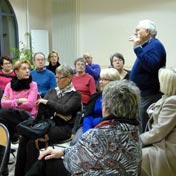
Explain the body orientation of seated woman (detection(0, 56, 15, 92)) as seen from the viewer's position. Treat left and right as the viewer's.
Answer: facing the viewer and to the right of the viewer

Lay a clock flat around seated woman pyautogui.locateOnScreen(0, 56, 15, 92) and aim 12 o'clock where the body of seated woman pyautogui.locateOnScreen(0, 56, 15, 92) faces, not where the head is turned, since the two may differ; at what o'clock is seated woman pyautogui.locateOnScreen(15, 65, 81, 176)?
seated woman pyautogui.locateOnScreen(15, 65, 81, 176) is roughly at 11 o'clock from seated woman pyautogui.locateOnScreen(0, 56, 15, 92).

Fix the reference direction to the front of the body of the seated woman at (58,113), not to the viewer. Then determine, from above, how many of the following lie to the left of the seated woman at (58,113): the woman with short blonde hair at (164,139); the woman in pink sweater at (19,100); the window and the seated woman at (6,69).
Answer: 1

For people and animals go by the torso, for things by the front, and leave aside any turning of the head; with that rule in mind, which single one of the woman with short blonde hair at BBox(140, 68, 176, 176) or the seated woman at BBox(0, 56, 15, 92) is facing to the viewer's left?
the woman with short blonde hair

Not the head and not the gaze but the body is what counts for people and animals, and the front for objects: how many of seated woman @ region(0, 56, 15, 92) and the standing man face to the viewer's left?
1

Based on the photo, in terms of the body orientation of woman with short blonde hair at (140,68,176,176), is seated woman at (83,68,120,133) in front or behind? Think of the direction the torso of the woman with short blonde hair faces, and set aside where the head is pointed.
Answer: in front

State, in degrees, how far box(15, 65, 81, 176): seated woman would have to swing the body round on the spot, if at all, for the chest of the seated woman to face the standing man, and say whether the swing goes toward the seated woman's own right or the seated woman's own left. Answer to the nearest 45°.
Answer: approximately 135° to the seated woman's own left

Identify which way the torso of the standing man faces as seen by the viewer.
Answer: to the viewer's left

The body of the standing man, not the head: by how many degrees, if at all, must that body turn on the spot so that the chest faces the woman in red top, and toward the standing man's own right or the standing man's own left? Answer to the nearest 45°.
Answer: approximately 45° to the standing man's own right

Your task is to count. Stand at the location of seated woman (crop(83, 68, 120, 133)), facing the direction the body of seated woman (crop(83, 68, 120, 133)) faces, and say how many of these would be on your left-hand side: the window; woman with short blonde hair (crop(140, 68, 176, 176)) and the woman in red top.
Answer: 1

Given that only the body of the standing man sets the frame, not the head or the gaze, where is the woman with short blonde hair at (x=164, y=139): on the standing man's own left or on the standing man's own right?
on the standing man's own left

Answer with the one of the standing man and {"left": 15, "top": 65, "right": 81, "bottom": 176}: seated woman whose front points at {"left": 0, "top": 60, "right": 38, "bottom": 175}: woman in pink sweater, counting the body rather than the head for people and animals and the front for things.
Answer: the standing man

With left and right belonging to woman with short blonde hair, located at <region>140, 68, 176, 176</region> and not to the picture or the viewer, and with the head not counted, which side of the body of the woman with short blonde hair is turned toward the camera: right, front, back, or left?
left

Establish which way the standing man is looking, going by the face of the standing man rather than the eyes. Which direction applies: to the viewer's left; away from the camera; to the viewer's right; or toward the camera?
to the viewer's left
